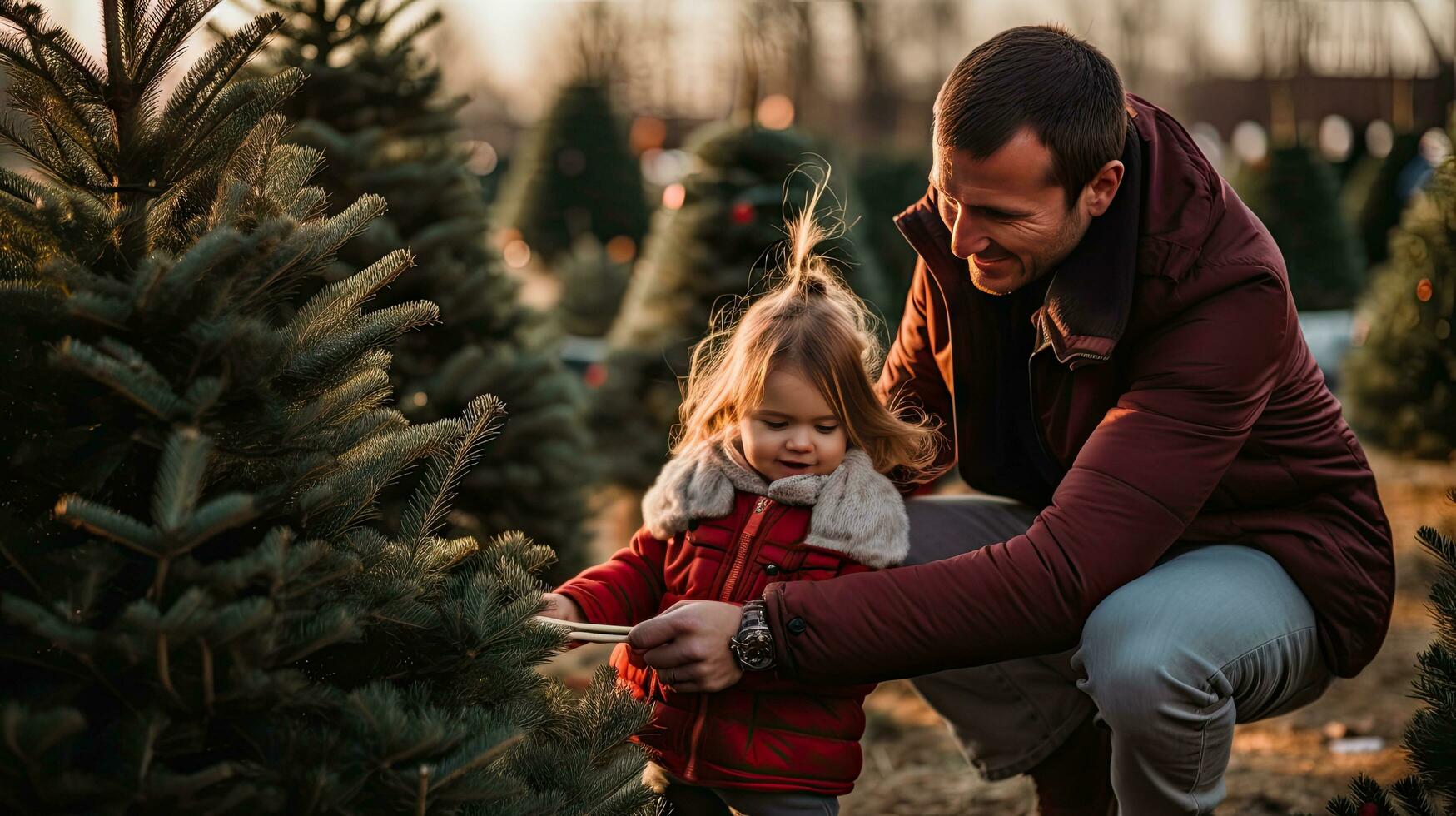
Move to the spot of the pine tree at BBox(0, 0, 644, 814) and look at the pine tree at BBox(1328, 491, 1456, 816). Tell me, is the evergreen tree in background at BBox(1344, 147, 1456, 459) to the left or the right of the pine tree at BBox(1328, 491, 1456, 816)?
left

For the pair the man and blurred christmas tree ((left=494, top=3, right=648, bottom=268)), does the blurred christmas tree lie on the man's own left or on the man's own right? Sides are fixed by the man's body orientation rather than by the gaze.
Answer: on the man's own right

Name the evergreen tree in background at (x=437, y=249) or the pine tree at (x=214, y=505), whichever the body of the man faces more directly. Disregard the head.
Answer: the pine tree

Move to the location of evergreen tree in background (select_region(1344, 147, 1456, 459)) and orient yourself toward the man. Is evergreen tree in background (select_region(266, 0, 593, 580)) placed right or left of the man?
right

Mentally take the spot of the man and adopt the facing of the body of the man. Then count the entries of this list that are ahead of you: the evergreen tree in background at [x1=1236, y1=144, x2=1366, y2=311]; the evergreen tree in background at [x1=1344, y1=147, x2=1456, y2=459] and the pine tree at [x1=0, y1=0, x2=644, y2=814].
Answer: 1

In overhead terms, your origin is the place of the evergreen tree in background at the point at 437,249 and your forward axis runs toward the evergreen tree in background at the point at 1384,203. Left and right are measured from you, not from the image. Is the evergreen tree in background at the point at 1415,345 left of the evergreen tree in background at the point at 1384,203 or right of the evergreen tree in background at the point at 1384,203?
right

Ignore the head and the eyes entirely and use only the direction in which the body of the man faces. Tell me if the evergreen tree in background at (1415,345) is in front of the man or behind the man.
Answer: behind

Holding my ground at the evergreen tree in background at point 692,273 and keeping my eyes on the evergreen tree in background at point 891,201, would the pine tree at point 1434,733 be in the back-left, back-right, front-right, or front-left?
back-right

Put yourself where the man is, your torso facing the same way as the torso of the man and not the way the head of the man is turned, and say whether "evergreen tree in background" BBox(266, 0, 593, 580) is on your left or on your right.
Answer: on your right

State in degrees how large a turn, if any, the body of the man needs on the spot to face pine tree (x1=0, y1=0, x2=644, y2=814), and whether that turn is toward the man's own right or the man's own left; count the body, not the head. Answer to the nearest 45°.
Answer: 0° — they already face it

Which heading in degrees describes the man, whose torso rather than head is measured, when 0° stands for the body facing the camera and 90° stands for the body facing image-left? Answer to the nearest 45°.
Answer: approximately 45°

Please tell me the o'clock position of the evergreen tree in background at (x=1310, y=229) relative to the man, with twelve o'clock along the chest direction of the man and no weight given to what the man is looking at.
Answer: The evergreen tree in background is roughly at 5 o'clock from the man.

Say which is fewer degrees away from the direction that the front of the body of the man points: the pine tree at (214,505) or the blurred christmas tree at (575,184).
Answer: the pine tree

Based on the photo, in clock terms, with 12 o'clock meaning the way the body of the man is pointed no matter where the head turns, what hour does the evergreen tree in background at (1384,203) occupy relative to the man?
The evergreen tree in background is roughly at 5 o'clock from the man.
